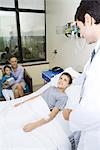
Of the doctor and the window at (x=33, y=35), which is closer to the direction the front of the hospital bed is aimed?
the doctor

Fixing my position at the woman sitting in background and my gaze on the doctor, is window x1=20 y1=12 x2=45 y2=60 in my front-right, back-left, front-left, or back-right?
back-left

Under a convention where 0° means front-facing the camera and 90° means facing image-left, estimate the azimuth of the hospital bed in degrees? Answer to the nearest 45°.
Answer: approximately 45°

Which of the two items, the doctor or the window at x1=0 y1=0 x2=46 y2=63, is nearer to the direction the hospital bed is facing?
the doctor

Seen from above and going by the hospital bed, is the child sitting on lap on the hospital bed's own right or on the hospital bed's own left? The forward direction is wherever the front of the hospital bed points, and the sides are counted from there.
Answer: on the hospital bed's own right
